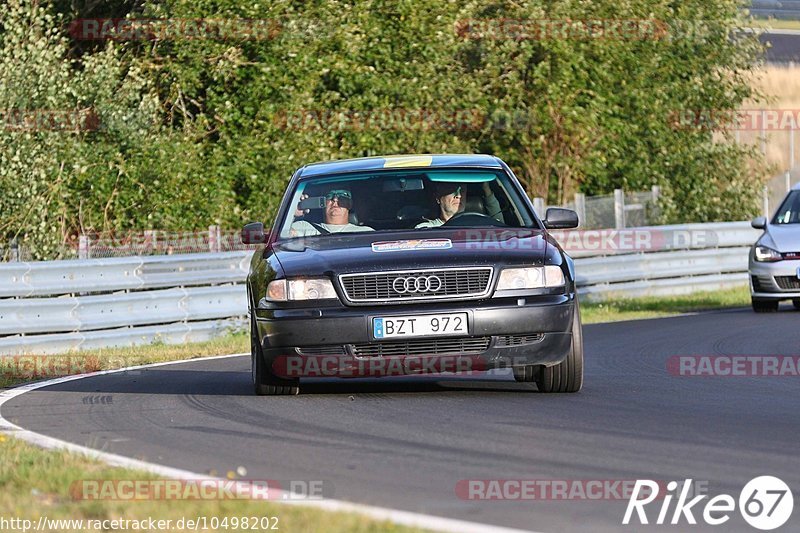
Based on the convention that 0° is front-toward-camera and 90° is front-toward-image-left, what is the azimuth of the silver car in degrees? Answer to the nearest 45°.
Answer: approximately 0°

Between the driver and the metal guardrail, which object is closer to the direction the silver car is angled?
the driver

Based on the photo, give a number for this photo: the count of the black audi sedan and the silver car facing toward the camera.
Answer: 2

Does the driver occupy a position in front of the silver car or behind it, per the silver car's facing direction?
in front

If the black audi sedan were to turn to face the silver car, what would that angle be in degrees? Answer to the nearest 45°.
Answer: approximately 135° to its left

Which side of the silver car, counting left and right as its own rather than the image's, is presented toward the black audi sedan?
front

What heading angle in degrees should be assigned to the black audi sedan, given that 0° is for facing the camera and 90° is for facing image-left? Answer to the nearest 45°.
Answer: approximately 0°

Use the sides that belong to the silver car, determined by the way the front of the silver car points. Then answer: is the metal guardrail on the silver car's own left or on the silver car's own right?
on the silver car's own right
